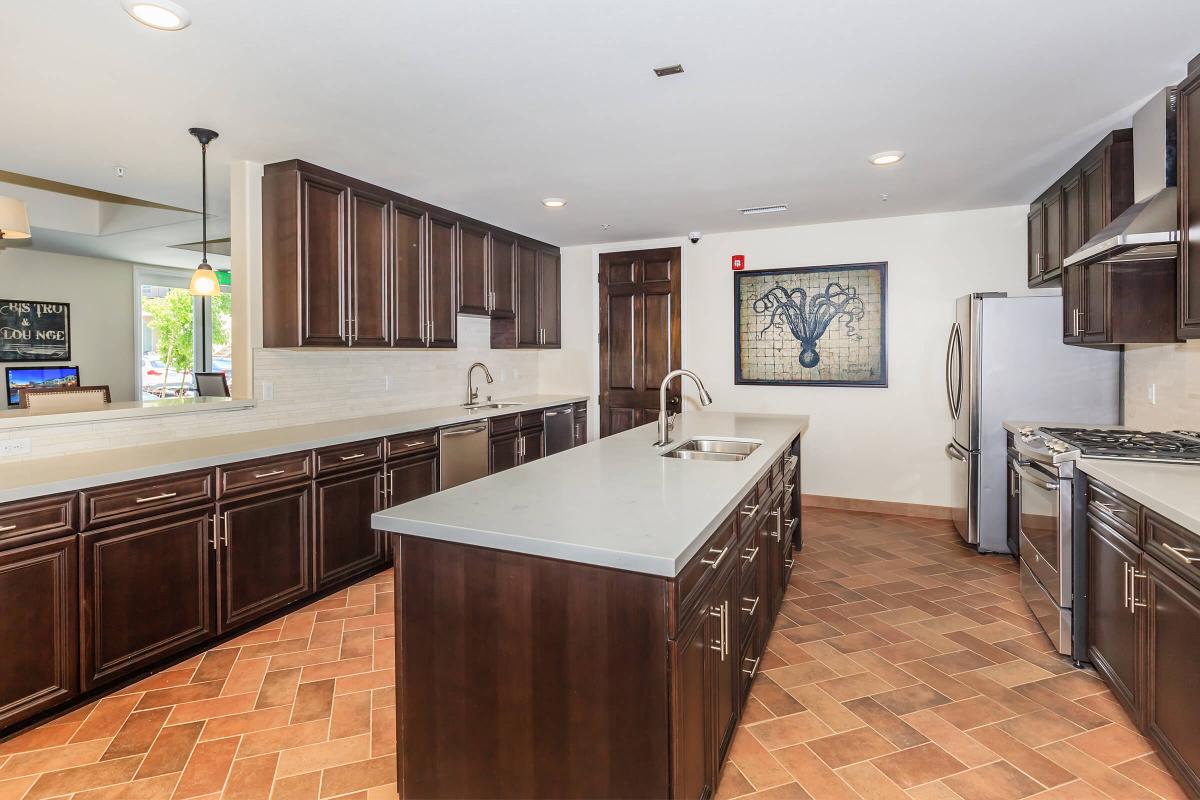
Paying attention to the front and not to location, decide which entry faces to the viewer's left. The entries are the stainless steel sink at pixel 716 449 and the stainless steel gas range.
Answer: the stainless steel gas range

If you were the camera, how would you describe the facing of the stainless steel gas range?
facing to the left of the viewer

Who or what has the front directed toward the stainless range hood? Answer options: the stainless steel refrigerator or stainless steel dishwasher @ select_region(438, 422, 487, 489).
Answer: the stainless steel dishwasher

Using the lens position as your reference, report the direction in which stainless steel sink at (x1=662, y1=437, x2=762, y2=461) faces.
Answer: facing to the right of the viewer

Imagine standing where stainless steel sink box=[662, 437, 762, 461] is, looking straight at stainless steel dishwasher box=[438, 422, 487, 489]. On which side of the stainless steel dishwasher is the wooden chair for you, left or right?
left

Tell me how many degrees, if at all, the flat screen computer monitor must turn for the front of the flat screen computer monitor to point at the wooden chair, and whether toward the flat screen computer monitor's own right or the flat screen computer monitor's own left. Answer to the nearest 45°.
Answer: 0° — it already faces it

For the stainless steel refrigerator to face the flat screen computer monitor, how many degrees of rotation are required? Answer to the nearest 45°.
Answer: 0° — it already faces it

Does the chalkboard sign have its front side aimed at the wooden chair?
yes

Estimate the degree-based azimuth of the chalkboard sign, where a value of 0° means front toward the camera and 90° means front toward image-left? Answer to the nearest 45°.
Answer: approximately 0°

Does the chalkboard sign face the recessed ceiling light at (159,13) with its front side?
yes

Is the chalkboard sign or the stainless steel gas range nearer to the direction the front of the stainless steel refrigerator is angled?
the chalkboard sign

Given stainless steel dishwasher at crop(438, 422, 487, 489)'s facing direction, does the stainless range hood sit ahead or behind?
ahead

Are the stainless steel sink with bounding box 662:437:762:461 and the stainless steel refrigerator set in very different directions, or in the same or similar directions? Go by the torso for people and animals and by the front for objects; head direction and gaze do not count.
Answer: very different directions
